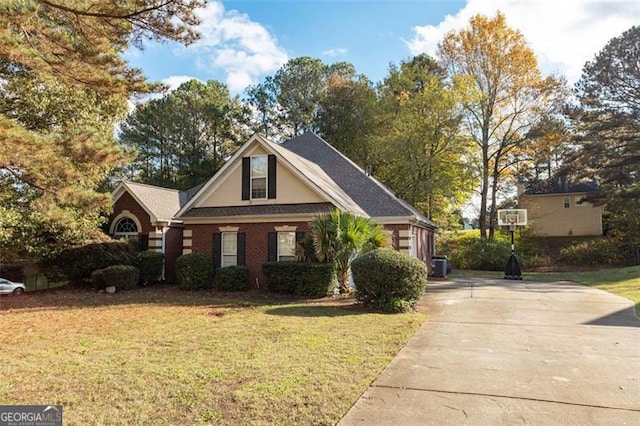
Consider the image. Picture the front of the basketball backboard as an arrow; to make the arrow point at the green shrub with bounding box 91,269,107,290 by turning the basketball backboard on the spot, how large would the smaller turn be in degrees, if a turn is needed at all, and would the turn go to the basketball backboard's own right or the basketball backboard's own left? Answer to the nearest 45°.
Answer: approximately 45° to the basketball backboard's own right

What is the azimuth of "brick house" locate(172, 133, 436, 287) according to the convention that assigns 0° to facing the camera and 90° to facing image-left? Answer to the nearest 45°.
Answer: approximately 0°

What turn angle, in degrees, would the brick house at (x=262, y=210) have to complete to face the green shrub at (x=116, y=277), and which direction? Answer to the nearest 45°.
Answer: approximately 90° to its right

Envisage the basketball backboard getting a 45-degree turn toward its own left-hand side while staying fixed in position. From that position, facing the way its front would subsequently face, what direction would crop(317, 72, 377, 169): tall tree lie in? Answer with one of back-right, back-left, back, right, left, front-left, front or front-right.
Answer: back

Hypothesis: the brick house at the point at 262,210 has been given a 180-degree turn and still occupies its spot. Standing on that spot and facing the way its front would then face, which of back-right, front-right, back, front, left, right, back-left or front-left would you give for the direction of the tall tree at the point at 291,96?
front

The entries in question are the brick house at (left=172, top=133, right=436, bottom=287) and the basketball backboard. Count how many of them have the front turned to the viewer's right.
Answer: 0

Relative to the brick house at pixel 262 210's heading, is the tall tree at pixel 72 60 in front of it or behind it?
in front

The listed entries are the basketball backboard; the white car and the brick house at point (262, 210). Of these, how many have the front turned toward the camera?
2

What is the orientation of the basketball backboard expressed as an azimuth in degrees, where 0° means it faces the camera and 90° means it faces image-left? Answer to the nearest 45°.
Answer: approximately 0°

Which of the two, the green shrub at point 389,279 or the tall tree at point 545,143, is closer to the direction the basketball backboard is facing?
the green shrub

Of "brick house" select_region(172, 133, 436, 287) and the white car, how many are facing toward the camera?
1
